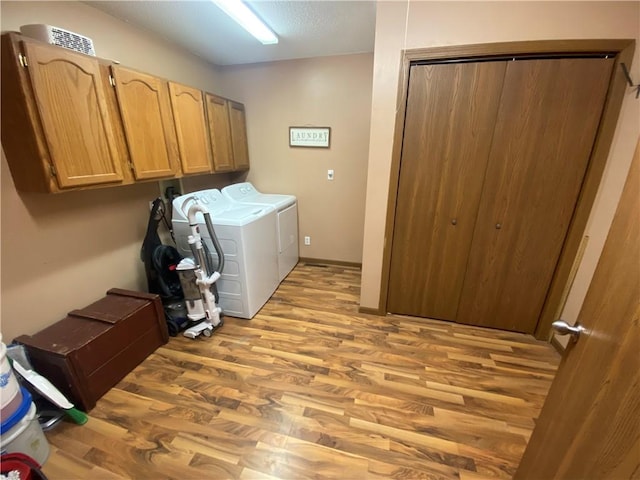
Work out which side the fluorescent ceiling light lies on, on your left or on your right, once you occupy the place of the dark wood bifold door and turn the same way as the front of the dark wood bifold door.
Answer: on your right

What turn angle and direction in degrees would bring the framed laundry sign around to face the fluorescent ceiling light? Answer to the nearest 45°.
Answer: approximately 45° to its right

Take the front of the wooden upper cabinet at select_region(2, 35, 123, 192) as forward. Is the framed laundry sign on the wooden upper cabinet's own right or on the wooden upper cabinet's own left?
on the wooden upper cabinet's own left

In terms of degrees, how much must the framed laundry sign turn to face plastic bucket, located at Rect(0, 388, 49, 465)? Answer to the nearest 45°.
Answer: approximately 45° to its right

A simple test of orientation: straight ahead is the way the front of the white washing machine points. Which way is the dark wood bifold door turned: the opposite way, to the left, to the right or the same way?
to the right

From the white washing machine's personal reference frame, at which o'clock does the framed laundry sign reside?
The framed laundry sign is roughly at 9 o'clock from the white washing machine.

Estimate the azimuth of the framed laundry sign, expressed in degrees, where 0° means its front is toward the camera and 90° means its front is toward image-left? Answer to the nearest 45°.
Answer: approximately 0°

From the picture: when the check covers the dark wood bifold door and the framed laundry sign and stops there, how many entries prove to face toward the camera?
2

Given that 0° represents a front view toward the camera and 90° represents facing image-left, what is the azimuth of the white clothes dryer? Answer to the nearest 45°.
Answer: approximately 315°

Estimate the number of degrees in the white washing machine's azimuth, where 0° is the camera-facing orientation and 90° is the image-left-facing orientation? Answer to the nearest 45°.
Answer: approximately 315°

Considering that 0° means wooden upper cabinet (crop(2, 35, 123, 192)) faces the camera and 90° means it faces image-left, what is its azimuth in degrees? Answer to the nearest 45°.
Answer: approximately 315°
